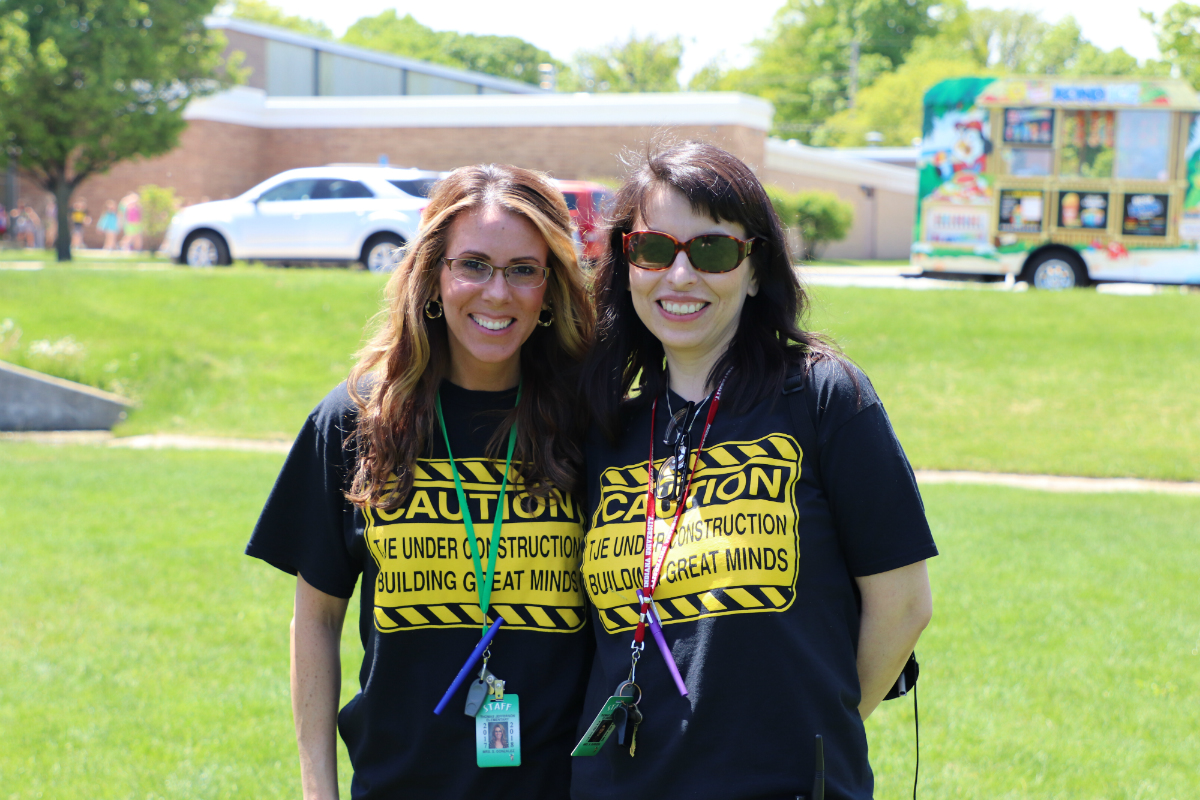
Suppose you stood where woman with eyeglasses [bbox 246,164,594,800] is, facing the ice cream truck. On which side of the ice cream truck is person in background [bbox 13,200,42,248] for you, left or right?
left

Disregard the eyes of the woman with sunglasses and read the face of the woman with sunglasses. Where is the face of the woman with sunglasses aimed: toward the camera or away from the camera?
toward the camera

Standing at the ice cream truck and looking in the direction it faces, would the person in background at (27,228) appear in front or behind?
behind

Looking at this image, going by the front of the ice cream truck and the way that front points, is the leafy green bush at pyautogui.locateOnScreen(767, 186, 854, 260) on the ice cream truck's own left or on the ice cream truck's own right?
on the ice cream truck's own left

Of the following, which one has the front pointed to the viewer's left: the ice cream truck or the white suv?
the white suv

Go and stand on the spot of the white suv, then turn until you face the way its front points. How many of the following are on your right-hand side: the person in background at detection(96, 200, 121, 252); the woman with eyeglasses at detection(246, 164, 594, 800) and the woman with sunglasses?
1

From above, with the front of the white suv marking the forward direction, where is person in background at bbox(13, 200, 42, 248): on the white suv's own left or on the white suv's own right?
on the white suv's own right

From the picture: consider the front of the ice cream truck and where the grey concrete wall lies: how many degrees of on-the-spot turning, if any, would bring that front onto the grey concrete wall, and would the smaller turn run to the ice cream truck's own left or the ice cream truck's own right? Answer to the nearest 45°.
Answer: approximately 135° to the ice cream truck's own right

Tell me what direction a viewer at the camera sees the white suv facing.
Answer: facing to the left of the viewer

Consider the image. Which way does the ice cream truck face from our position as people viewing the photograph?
facing to the right of the viewer

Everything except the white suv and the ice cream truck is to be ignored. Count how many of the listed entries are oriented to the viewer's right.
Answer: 1
